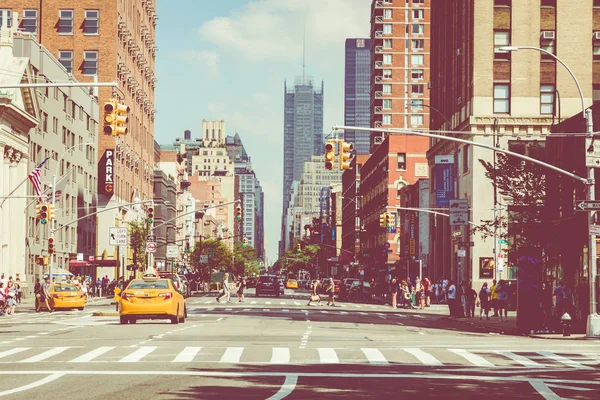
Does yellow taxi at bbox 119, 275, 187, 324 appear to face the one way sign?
no

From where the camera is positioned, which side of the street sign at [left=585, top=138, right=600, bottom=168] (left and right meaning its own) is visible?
front

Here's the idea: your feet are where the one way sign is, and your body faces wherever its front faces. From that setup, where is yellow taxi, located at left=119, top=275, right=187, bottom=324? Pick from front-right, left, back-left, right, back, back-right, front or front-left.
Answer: right

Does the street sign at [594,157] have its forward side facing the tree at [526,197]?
no

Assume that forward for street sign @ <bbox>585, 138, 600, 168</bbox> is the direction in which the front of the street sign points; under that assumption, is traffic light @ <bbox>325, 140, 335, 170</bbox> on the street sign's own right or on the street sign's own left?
on the street sign's own right

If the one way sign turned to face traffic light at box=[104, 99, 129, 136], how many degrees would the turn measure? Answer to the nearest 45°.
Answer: approximately 45° to its right

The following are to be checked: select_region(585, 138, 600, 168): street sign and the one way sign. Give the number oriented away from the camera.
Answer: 0

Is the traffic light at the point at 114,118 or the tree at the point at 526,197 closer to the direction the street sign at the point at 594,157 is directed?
the traffic light

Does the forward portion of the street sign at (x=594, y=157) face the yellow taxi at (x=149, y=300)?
no

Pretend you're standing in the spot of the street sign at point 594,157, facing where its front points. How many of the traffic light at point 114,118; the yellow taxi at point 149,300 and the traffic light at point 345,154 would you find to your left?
0
